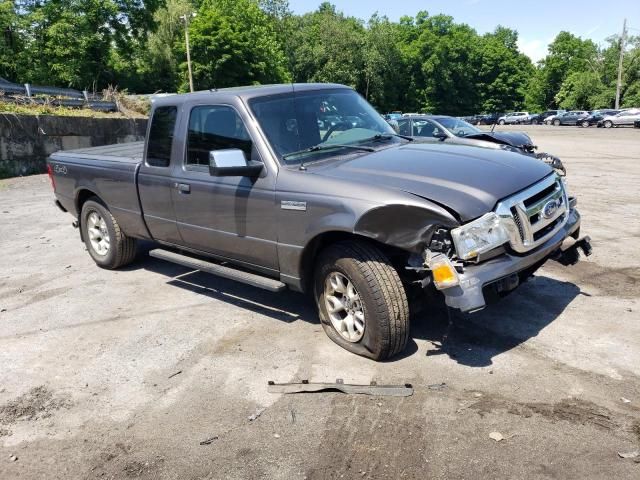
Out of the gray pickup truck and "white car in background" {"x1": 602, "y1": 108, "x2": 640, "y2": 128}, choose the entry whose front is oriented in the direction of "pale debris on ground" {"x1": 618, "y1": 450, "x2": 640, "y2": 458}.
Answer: the gray pickup truck

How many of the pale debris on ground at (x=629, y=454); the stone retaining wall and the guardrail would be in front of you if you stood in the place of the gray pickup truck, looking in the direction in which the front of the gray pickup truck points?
1

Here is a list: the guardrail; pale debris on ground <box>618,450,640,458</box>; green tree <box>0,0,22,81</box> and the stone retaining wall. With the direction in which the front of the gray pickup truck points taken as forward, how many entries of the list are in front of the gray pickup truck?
1

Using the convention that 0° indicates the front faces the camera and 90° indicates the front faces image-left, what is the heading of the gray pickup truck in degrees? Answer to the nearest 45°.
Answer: approximately 315°

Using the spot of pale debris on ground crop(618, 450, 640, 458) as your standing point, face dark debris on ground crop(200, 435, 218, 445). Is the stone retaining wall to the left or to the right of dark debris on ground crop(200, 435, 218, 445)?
right

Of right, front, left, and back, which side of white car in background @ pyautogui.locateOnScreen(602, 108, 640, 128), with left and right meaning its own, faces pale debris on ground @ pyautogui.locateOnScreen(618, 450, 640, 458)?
left

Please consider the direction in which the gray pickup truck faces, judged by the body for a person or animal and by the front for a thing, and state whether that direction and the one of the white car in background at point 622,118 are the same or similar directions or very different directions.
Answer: very different directions

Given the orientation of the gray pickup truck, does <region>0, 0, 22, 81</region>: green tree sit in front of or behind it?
behind

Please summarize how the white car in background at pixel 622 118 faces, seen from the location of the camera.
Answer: facing to the left of the viewer

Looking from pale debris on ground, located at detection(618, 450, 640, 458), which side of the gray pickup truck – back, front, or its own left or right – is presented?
front

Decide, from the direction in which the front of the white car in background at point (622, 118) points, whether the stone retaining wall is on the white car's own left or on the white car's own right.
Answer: on the white car's own left

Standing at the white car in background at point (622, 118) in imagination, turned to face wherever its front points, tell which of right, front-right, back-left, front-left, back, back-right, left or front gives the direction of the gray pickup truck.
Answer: left

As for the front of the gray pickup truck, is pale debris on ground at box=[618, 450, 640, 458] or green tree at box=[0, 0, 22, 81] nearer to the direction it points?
the pale debris on ground

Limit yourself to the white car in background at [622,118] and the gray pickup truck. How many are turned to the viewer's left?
1
